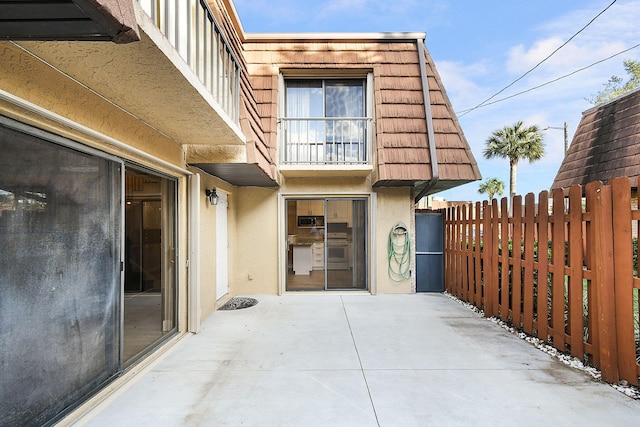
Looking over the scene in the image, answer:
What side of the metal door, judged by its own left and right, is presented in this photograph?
front

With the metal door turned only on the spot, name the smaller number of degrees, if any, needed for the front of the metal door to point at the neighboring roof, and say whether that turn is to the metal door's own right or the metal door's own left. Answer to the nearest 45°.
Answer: approximately 135° to the metal door's own left

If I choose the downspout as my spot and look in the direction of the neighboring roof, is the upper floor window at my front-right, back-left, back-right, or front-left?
back-left

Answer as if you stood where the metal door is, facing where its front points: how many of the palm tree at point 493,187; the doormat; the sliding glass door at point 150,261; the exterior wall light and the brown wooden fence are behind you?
1

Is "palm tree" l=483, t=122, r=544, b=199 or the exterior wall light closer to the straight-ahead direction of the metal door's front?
the exterior wall light

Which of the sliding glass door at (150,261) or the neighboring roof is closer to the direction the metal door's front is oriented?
the sliding glass door

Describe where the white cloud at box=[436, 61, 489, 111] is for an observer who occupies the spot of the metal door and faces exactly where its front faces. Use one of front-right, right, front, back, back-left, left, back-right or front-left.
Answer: back

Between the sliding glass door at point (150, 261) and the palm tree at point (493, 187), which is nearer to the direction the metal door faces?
the sliding glass door

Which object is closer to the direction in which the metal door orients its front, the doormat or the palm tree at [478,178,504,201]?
the doormat

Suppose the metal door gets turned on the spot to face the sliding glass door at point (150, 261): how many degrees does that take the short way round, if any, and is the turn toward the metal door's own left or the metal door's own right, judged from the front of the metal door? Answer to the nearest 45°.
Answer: approximately 45° to the metal door's own right
